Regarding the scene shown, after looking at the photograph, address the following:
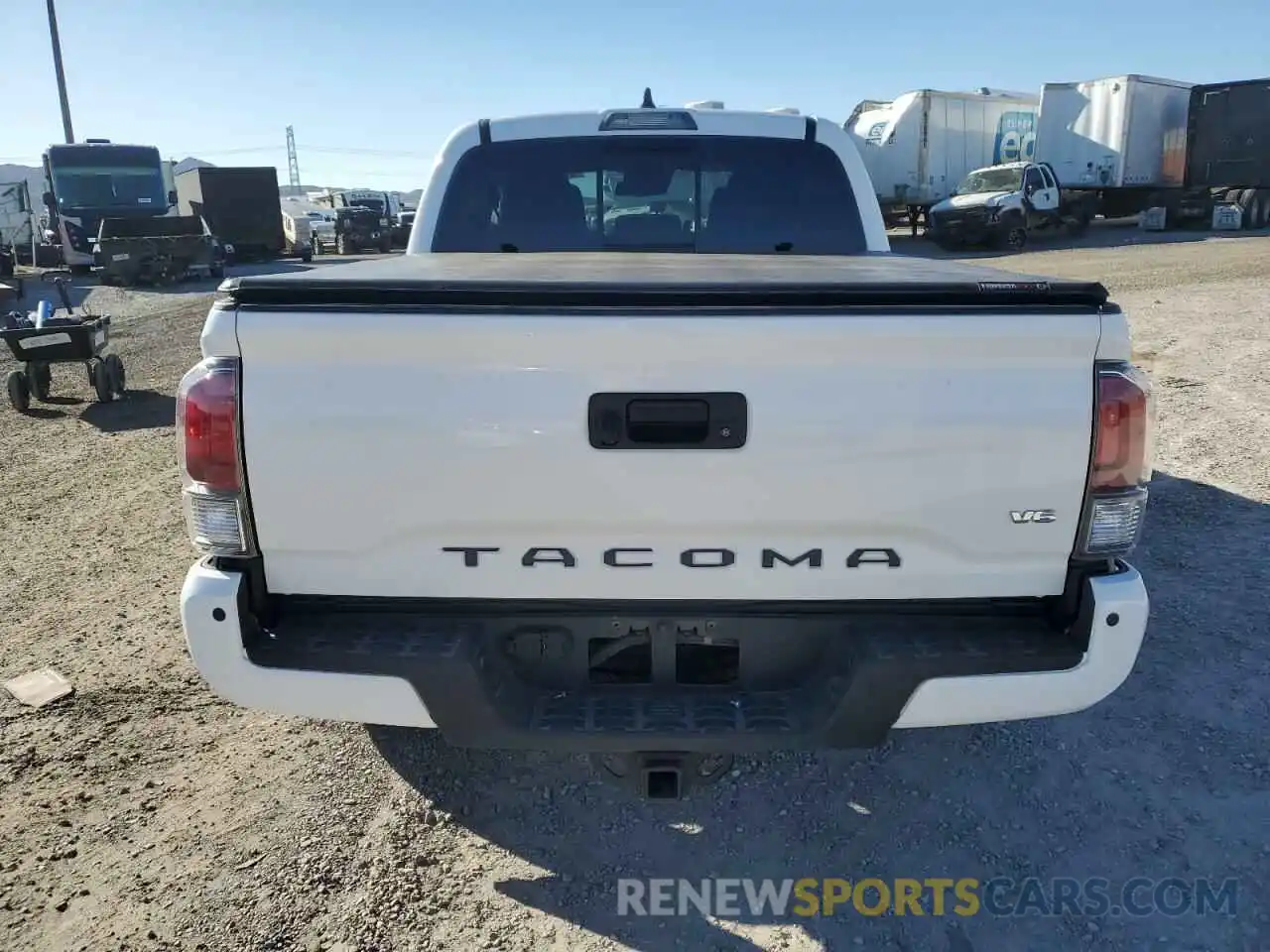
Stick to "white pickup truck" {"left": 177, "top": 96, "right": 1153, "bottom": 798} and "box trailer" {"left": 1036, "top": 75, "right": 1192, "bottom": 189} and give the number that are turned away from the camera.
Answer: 1

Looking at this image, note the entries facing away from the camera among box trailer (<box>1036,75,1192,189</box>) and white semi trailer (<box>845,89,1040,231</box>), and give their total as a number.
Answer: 0

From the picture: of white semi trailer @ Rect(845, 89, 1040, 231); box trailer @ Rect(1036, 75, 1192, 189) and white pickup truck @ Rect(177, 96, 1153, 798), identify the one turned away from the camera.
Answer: the white pickup truck

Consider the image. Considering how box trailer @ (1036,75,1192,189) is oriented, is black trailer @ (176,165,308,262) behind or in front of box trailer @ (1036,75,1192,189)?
in front

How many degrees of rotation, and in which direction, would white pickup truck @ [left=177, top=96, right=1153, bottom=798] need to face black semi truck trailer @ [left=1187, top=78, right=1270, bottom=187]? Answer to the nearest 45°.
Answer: approximately 45° to its right

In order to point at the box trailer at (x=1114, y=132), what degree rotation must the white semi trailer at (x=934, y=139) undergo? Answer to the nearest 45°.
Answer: approximately 135° to its left

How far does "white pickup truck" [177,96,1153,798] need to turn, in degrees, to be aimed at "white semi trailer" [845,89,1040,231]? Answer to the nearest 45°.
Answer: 0° — it already faces it

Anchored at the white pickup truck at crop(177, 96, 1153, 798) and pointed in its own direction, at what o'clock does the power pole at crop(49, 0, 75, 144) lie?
The power pole is roughly at 11 o'clock from the white pickup truck.

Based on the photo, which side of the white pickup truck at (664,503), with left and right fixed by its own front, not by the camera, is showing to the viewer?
back

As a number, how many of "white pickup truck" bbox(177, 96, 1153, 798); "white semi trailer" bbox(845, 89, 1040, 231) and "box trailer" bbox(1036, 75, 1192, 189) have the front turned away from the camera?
1

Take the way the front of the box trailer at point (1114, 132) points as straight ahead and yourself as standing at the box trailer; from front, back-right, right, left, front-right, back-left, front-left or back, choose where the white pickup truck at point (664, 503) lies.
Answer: front-left
